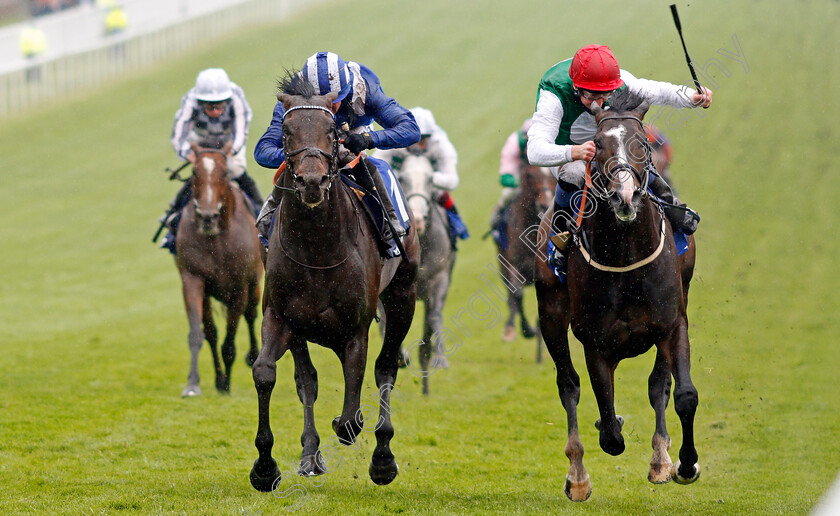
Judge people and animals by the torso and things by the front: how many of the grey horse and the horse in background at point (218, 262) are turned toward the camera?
2

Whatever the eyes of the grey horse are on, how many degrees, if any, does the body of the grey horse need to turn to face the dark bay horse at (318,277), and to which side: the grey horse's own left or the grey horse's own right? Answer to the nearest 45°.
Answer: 0° — it already faces it

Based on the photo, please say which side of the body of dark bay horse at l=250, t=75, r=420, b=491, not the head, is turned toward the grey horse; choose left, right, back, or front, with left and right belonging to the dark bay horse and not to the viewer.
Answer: back

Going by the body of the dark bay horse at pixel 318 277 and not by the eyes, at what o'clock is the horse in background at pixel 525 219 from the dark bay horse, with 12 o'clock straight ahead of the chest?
The horse in background is roughly at 7 o'clock from the dark bay horse.

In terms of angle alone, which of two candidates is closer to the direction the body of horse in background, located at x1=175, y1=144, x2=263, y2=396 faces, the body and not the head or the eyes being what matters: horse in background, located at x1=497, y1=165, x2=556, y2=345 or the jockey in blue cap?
the jockey in blue cap

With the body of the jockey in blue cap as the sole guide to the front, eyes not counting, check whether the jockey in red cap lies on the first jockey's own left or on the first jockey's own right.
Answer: on the first jockey's own left

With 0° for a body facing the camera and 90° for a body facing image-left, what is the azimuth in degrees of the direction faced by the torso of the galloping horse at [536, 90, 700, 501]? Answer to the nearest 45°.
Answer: approximately 0°

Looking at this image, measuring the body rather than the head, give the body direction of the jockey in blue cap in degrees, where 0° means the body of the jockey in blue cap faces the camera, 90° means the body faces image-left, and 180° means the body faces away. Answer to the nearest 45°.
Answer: approximately 0°
